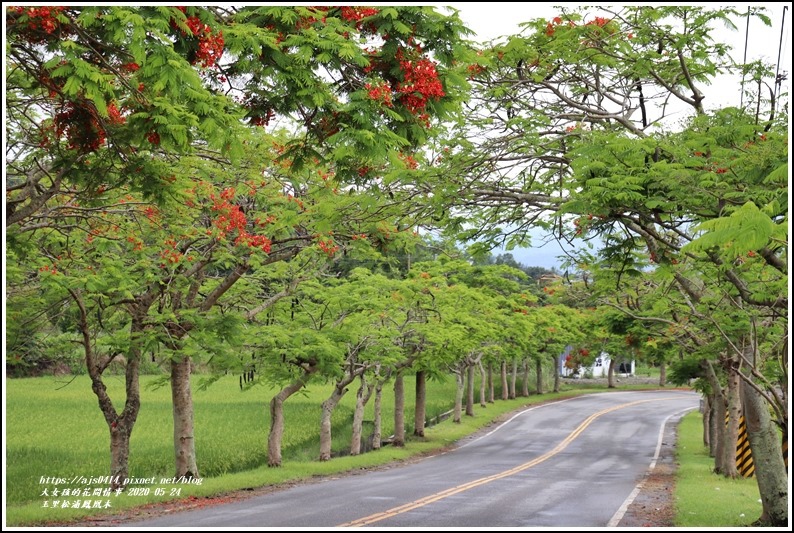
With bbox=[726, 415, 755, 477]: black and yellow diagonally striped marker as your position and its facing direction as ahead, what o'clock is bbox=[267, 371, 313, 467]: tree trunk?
The tree trunk is roughly at 2 o'clock from the black and yellow diagonally striped marker.

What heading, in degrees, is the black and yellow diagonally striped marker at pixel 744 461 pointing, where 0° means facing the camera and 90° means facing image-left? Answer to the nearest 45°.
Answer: approximately 0°

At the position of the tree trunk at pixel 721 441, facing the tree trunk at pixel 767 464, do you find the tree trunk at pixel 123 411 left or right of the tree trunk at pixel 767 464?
right
